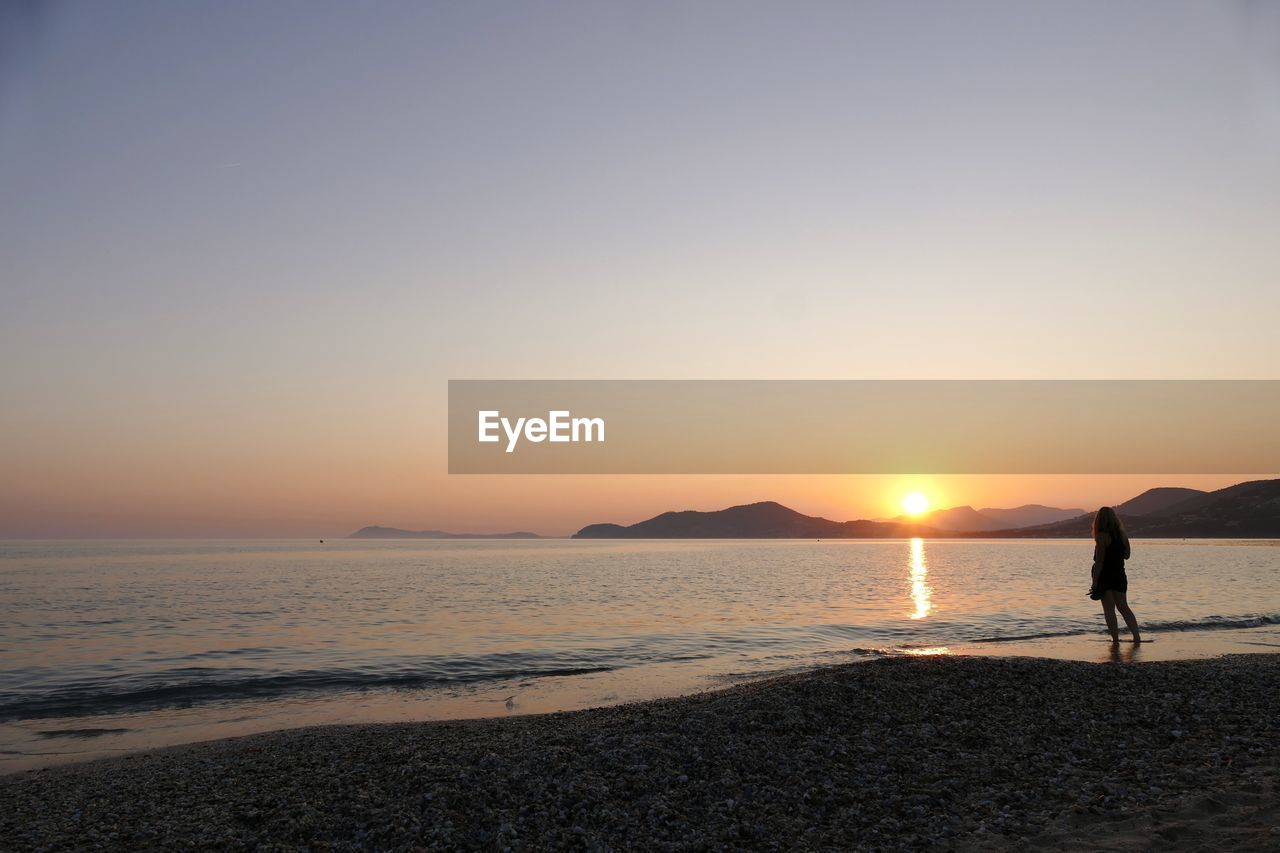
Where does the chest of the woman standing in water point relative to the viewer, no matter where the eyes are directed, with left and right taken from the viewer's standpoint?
facing away from the viewer and to the left of the viewer
